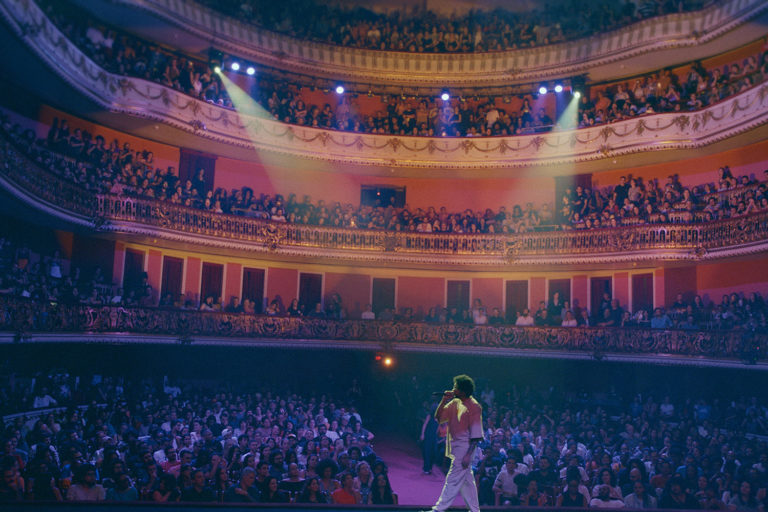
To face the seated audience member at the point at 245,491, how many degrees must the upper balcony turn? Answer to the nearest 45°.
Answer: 0° — it already faces them

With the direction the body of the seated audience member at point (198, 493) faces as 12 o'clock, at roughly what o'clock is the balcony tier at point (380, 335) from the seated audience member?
The balcony tier is roughly at 7 o'clock from the seated audience member.

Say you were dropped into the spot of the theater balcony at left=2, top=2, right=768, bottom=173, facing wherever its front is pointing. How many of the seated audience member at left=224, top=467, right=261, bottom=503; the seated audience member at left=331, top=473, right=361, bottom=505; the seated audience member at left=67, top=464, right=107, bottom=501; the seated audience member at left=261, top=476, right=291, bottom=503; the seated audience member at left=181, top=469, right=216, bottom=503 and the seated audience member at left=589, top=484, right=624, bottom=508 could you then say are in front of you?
6

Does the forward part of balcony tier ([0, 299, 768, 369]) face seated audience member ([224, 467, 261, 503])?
yes

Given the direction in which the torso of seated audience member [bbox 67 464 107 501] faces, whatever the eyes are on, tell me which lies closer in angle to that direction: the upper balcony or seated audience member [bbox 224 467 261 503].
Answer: the seated audience member

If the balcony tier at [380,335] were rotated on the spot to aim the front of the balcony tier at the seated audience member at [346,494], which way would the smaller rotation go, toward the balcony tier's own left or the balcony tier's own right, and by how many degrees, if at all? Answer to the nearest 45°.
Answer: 0° — it already faces them

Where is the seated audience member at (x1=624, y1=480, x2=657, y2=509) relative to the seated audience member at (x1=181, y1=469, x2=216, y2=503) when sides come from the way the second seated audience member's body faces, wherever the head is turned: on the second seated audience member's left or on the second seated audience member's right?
on the second seated audience member's left

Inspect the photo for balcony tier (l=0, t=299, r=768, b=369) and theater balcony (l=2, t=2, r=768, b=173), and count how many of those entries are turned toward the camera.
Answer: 2

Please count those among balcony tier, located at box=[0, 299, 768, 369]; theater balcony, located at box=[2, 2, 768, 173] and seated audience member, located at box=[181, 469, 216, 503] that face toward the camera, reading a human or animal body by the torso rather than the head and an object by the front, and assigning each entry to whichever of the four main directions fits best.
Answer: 3

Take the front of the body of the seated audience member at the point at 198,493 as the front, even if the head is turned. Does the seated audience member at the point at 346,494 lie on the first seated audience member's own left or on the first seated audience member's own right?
on the first seated audience member's own left

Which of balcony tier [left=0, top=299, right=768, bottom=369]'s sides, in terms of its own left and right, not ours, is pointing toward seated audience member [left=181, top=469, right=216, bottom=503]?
front

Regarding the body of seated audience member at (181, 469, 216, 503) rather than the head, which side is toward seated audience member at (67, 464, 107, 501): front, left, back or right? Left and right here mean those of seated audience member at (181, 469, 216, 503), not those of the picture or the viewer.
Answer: right

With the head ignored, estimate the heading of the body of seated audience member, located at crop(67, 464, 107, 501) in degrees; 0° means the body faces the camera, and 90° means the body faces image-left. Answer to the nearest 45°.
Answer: approximately 315°
